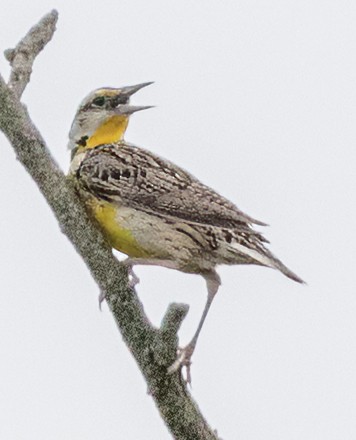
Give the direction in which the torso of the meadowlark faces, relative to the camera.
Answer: to the viewer's left
